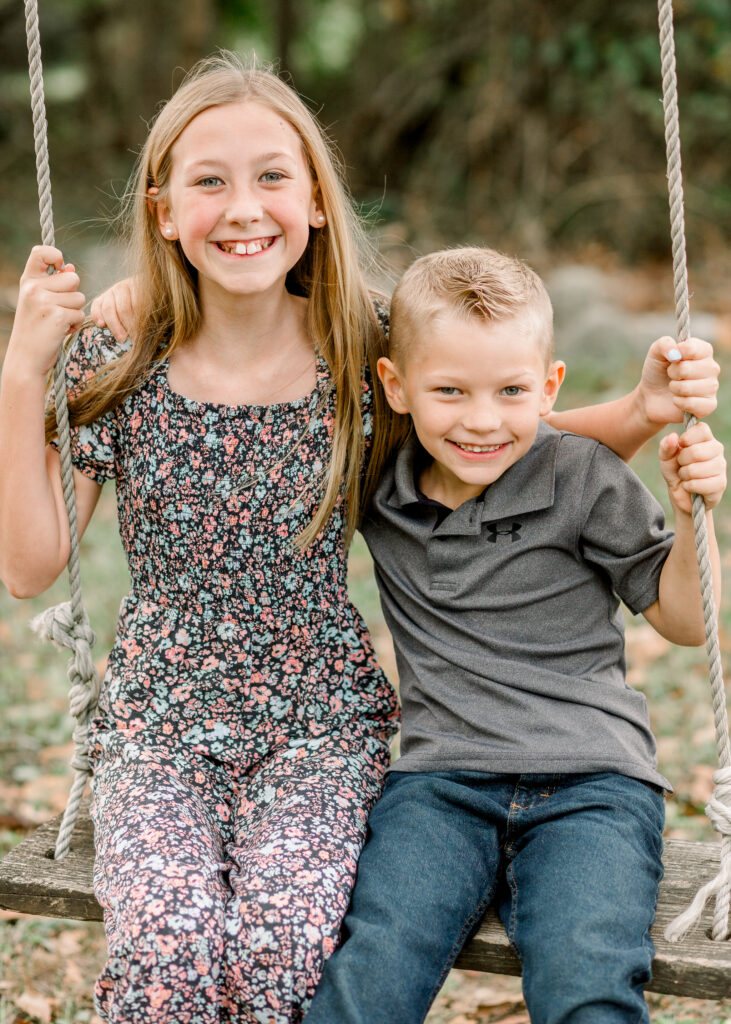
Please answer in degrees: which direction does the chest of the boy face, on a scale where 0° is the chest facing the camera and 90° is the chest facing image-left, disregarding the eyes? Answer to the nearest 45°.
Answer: approximately 0°

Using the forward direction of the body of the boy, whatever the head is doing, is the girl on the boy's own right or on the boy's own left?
on the boy's own right

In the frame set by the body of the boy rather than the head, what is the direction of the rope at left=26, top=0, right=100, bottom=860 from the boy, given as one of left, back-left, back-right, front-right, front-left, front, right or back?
right

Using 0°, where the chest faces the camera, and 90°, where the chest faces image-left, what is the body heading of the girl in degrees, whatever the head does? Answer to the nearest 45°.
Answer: approximately 0°

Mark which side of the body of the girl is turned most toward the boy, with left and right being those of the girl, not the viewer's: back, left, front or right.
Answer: left

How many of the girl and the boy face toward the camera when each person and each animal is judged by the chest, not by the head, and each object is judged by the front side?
2
